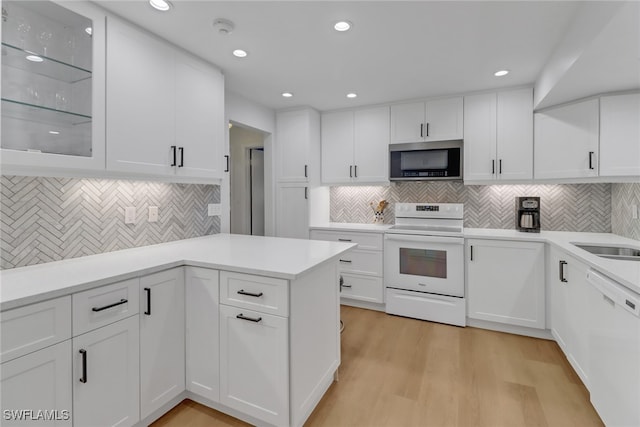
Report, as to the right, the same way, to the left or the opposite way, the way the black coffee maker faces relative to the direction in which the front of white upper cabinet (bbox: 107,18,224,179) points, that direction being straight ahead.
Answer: to the right

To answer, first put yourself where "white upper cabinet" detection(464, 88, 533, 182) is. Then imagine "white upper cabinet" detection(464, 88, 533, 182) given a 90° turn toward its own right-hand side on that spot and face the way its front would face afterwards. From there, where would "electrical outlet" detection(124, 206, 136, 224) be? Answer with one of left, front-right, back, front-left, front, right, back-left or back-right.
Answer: front-left

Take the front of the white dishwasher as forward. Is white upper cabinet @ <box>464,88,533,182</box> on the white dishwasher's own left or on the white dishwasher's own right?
on the white dishwasher's own right

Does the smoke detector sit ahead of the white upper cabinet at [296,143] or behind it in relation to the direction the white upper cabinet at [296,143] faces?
ahead

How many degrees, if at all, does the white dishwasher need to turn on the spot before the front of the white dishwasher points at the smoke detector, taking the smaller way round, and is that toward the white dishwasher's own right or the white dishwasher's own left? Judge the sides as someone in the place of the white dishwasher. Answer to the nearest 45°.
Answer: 0° — it already faces it

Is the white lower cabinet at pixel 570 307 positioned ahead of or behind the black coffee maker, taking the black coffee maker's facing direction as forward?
ahead

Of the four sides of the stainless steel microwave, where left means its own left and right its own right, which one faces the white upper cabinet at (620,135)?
left

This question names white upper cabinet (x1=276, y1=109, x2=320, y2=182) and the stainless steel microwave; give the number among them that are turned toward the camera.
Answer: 2

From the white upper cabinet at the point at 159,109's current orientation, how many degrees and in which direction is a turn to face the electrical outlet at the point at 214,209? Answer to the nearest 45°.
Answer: approximately 90° to its left

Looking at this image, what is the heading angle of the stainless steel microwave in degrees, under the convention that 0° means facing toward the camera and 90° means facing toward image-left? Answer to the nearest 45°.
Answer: approximately 0°

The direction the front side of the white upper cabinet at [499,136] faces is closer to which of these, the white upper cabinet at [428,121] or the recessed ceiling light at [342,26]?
the recessed ceiling light

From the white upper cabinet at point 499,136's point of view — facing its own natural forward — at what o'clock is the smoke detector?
The smoke detector is roughly at 1 o'clock from the white upper cabinet.

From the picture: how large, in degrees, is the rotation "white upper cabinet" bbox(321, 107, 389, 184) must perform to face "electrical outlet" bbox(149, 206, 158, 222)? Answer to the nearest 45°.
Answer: approximately 45° to its right

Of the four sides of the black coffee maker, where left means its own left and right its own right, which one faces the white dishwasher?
front

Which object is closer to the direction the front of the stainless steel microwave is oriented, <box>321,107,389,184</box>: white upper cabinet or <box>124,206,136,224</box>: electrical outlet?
the electrical outlet

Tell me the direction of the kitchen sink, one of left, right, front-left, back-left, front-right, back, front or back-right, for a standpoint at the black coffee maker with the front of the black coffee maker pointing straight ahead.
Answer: front-left

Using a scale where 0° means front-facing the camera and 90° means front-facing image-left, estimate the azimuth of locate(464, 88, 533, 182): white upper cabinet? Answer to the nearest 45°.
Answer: approximately 0°
